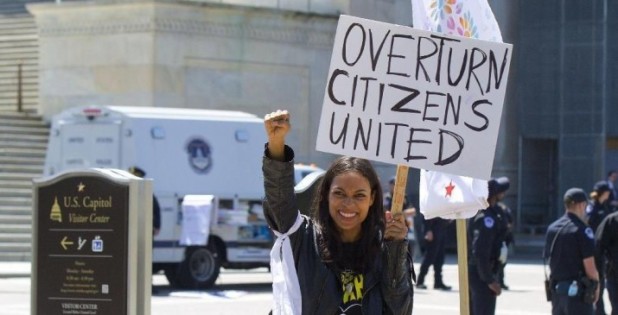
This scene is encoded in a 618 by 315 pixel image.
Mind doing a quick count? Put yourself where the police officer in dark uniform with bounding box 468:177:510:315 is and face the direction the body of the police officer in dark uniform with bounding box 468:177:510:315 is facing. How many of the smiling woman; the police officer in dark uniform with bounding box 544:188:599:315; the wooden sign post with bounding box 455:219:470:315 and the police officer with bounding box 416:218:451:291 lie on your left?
1

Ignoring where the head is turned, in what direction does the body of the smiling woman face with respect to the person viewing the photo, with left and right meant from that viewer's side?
facing the viewer

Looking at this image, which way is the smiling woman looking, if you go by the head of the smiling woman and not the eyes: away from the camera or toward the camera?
toward the camera

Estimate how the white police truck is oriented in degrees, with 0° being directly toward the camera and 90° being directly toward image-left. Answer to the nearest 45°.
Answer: approximately 225°

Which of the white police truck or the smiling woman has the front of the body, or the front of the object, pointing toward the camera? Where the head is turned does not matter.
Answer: the smiling woman

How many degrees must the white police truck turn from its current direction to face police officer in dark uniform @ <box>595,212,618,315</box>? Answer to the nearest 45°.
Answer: approximately 90° to its right

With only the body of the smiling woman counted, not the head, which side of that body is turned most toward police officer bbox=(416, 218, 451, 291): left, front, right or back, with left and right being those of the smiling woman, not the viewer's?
back

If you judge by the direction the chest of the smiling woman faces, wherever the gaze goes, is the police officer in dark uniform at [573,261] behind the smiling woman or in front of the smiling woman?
behind
